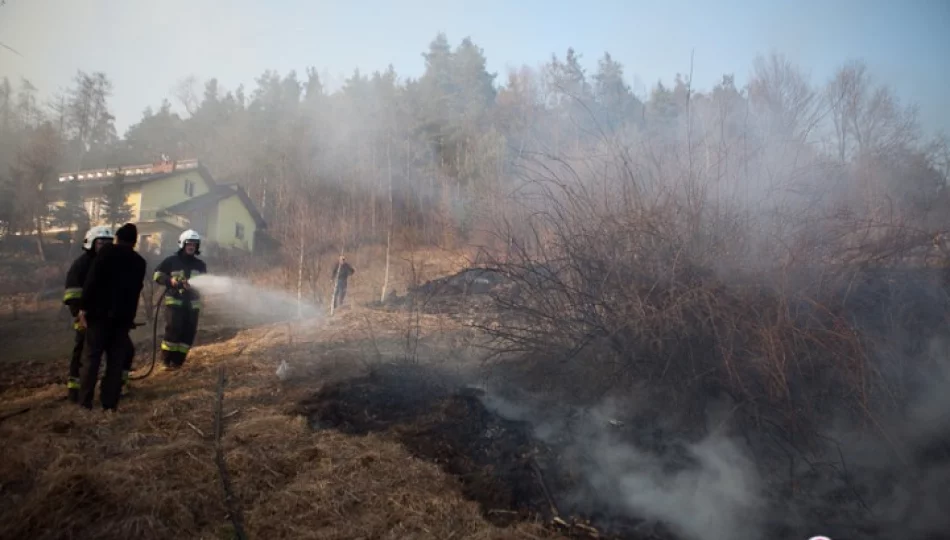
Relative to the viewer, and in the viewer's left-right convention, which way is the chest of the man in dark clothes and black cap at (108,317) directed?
facing away from the viewer

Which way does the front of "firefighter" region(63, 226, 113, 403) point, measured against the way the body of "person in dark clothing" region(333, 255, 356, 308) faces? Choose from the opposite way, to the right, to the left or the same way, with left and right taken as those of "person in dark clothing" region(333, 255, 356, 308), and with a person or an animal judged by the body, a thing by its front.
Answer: to the left

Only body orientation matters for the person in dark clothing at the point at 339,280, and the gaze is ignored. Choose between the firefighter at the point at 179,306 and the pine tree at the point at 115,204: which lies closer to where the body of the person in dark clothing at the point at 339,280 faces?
the firefighter

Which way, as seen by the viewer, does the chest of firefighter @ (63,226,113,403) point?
to the viewer's right

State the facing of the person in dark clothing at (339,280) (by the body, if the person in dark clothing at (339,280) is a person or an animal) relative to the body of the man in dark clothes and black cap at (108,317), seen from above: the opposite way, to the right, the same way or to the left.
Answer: the opposite way

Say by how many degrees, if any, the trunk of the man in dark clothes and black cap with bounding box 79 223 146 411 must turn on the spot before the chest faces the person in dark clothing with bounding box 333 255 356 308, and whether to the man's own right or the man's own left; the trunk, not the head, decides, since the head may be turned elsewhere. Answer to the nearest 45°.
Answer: approximately 45° to the man's own right

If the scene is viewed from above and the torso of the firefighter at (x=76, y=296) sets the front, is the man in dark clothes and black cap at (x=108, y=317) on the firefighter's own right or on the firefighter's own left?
on the firefighter's own right

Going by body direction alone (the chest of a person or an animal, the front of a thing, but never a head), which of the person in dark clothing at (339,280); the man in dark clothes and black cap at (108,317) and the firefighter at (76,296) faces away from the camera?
the man in dark clothes and black cap at (108,317)

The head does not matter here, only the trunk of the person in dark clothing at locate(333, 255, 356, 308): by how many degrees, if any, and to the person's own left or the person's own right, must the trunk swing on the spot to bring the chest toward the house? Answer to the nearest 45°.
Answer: approximately 135° to the person's own right

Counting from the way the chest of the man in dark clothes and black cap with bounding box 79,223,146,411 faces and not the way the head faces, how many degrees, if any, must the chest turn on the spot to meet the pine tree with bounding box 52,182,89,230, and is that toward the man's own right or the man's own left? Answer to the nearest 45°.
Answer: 0° — they already face it
